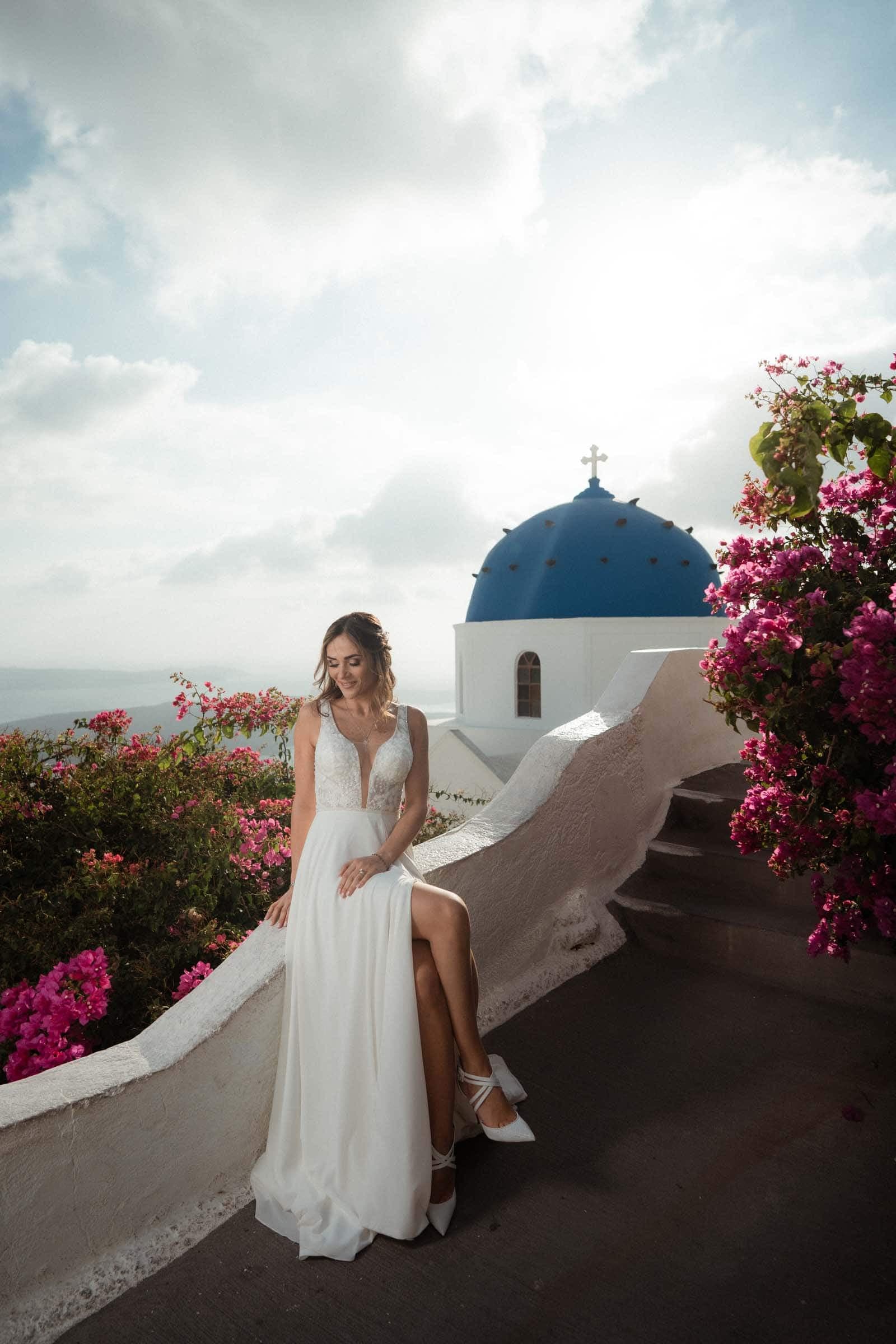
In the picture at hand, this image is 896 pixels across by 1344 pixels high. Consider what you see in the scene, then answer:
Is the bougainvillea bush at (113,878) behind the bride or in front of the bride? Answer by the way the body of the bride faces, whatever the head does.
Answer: behind

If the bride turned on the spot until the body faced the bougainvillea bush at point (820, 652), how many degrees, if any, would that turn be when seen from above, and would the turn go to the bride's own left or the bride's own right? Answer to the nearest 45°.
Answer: approximately 90° to the bride's own left

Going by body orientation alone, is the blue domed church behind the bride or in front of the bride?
behind

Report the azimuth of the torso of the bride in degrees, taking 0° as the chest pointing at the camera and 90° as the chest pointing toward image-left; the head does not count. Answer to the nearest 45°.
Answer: approximately 0°

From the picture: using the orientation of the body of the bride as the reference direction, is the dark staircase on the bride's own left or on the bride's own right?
on the bride's own left
